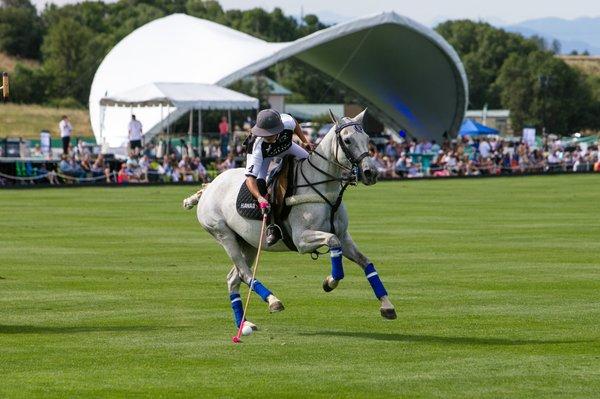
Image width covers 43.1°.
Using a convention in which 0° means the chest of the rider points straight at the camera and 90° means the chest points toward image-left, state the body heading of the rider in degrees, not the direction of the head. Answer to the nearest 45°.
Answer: approximately 315°
